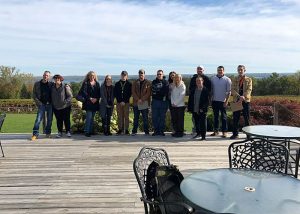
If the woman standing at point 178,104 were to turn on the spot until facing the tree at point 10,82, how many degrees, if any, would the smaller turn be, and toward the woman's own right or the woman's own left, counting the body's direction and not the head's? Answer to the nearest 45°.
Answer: approximately 90° to the woman's own right

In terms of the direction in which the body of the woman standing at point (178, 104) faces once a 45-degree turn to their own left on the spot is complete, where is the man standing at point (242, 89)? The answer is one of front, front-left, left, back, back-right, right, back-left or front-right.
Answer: left

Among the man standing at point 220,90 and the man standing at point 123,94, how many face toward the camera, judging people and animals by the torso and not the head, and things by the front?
2

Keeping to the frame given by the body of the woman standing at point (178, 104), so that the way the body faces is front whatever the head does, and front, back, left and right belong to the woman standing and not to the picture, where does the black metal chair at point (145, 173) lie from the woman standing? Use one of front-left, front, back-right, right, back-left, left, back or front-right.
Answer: front-left

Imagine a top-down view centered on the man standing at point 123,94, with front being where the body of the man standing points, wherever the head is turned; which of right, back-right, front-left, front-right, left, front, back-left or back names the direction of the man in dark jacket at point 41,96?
right

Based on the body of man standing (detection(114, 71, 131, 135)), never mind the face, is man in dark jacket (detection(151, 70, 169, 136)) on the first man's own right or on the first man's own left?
on the first man's own left

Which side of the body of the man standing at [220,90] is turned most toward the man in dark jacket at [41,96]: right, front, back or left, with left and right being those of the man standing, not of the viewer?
right

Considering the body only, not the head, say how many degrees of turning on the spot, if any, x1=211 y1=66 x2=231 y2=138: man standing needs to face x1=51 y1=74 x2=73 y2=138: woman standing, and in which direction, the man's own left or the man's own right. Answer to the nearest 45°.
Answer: approximately 90° to the man's own right

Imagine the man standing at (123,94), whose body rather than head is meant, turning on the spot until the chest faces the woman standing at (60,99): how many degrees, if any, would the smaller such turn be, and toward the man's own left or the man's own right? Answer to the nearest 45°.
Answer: approximately 90° to the man's own right
